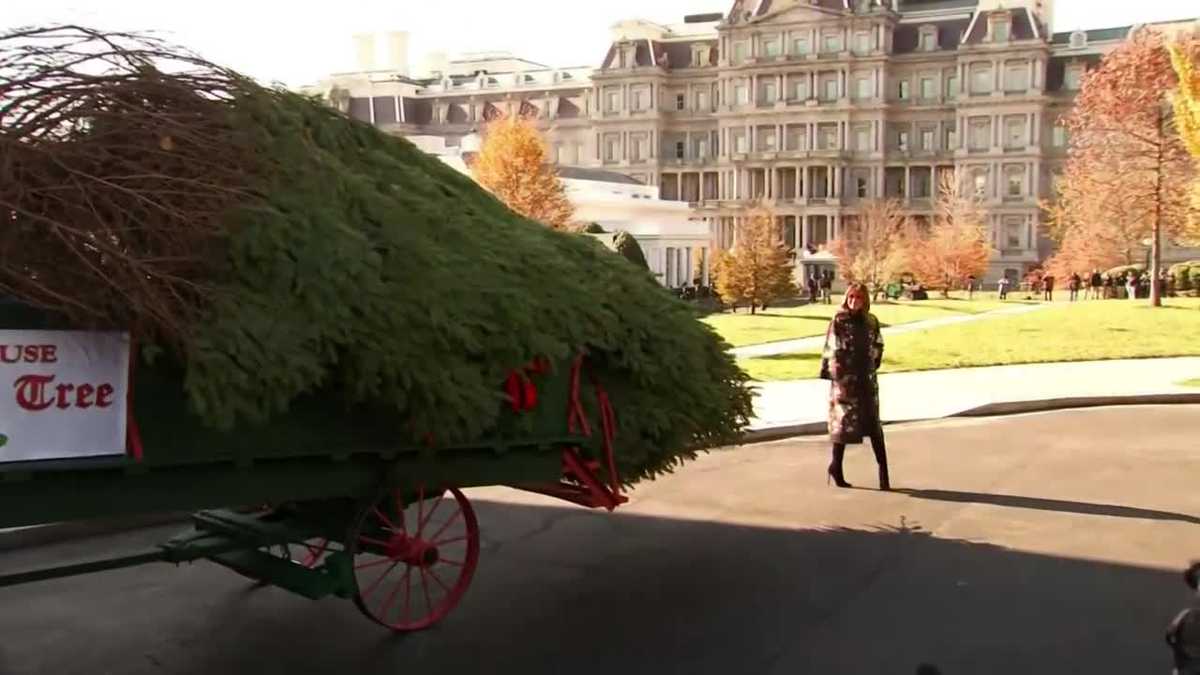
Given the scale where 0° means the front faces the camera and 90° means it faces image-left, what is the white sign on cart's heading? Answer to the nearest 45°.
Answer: approximately 0°
